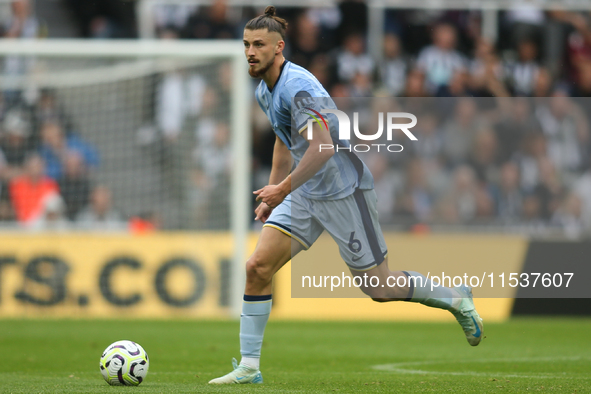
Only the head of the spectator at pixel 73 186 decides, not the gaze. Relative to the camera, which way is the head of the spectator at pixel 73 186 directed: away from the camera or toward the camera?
toward the camera

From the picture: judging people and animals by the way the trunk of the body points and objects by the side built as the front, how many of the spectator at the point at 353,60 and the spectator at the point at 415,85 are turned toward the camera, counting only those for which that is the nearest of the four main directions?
2

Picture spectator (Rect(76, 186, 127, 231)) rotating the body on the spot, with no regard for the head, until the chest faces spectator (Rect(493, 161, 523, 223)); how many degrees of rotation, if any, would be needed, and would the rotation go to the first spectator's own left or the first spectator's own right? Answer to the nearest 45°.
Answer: approximately 90° to the first spectator's own left

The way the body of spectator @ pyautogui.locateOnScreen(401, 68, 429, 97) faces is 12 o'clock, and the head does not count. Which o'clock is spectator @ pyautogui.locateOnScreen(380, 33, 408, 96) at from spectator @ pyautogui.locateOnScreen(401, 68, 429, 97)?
spectator @ pyautogui.locateOnScreen(380, 33, 408, 96) is roughly at 5 o'clock from spectator @ pyautogui.locateOnScreen(401, 68, 429, 97).

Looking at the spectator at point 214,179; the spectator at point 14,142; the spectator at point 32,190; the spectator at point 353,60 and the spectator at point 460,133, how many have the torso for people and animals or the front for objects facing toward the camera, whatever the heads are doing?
5

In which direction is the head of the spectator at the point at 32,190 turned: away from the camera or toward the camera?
toward the camera

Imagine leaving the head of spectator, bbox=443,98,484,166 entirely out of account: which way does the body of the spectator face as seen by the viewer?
toward the camera

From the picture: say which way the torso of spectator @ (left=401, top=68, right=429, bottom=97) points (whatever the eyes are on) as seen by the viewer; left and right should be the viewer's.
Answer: facing the viewer

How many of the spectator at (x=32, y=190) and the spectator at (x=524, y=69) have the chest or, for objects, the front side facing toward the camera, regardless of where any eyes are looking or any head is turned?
2

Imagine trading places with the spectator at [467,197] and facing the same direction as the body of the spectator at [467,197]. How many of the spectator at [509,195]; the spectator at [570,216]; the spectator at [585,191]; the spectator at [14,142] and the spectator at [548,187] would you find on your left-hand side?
4

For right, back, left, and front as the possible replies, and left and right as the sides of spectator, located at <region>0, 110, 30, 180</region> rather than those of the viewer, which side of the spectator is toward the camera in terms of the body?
front

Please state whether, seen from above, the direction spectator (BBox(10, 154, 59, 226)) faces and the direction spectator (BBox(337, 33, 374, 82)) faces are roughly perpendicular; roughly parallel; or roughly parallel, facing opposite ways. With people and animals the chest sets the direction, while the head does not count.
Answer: roughly parallel

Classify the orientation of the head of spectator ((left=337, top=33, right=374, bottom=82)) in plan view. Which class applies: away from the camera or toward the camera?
toward the camera

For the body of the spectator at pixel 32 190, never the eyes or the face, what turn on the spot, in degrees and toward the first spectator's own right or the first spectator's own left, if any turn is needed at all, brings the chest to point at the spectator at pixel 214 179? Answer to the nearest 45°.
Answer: approximately 90° to the first spectator's own left

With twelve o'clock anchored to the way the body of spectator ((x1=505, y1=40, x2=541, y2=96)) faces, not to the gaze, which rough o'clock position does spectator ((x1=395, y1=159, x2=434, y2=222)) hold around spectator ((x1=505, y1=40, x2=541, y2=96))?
spectator ((x1=395, y1=159, x2=434, y2=222)) is roughly at 1 o'clock from spectator ((x1=505, y1=40, x2=541, y2=96)).

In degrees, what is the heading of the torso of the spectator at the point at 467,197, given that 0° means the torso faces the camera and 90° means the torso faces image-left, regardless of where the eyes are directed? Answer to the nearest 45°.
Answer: approximately 0°

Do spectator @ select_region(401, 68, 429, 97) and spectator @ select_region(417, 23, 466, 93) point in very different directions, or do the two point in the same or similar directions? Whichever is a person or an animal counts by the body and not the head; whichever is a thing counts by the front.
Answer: same or similar directions

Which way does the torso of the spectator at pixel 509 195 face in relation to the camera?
toward the camera

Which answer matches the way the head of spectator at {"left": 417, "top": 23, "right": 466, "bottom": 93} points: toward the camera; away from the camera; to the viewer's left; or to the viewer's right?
toward the camera

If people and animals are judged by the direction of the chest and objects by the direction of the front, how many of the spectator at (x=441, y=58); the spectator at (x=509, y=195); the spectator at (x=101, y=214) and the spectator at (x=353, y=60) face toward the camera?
4
